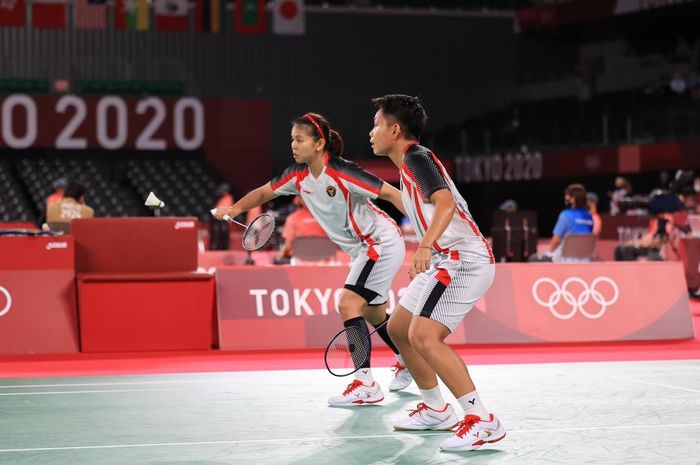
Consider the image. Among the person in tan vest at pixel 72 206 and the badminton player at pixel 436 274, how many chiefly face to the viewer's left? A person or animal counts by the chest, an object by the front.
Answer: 1

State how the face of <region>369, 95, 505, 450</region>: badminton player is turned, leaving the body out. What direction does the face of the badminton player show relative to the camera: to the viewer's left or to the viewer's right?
to the viewer's left

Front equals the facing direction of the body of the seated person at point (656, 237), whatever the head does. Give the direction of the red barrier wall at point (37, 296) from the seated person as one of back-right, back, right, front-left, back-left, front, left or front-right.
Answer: front-left

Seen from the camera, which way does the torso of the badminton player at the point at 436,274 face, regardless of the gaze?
to the viewer's left

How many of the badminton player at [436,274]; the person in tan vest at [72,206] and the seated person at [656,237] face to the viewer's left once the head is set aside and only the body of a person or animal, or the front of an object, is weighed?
2

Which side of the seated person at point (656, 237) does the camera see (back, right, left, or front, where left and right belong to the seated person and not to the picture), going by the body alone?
left

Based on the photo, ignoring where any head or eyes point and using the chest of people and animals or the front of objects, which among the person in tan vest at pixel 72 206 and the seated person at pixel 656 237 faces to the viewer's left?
the seated person

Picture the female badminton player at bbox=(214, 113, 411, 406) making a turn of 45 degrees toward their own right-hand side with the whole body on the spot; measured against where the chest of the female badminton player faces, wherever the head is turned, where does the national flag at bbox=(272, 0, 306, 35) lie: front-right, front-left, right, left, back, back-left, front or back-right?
right

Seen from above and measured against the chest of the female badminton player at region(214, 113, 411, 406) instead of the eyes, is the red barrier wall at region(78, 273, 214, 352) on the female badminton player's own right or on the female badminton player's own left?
on the female badminton player's own right

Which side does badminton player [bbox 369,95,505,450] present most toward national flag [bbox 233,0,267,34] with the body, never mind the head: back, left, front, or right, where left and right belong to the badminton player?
right
